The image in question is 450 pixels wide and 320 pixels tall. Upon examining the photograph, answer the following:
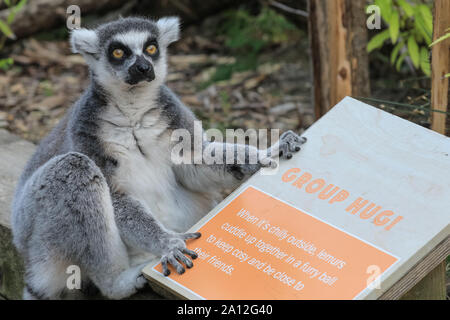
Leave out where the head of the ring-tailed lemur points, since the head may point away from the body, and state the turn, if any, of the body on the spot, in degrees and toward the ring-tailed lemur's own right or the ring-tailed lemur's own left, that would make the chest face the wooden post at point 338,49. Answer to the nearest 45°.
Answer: approximately 90° to the ring-tailed lemur's own left

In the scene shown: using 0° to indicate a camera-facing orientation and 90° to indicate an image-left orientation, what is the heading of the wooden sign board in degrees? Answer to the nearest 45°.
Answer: approximately 45°

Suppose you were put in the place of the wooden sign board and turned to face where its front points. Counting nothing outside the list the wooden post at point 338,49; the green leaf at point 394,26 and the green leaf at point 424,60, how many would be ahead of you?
0

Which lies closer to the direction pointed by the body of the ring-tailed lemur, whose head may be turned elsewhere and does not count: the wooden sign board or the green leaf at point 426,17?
the wooden sign board

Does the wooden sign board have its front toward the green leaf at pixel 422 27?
no

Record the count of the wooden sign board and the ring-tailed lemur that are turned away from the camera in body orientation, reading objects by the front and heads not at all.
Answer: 0

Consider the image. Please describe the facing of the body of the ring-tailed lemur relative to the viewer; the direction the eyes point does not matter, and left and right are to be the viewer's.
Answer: facing the viewer and to the right of the viewer

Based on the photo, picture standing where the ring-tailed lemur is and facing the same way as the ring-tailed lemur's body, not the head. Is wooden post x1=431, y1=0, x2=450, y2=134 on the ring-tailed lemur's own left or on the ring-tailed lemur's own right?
on the ring-tailed lemur's own left

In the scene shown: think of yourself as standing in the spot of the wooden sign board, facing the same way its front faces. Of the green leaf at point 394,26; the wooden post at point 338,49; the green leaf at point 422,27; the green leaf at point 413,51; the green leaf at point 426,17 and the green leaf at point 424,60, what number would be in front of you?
0

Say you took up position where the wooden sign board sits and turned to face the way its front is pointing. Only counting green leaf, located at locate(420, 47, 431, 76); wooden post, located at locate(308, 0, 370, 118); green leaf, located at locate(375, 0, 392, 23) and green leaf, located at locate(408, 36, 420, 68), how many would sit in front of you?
0
